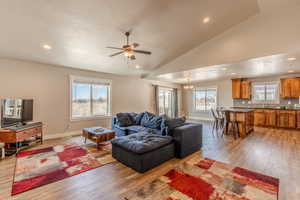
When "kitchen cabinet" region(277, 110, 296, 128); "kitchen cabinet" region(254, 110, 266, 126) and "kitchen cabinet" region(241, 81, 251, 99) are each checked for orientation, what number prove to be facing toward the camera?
3

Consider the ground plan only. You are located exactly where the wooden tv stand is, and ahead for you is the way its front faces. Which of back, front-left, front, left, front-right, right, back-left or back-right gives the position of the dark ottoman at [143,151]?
front

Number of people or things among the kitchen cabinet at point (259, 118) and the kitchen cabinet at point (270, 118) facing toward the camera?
2

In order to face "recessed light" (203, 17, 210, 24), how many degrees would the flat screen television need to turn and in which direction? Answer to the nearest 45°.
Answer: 0° — it already faces it

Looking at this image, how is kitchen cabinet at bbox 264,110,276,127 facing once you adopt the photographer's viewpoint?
facing the viewer

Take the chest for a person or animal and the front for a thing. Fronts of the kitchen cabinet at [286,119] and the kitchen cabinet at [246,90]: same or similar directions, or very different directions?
same or similar directions

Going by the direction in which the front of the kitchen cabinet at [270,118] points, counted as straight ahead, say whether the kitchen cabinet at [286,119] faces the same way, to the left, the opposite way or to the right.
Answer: the same way

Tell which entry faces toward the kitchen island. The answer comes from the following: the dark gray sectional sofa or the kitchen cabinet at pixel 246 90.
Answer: the kitchen cabinet

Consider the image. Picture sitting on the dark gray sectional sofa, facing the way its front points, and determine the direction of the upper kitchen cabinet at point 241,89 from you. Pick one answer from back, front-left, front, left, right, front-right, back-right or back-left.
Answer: back

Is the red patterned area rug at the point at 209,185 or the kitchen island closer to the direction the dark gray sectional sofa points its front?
the red patterned area rug

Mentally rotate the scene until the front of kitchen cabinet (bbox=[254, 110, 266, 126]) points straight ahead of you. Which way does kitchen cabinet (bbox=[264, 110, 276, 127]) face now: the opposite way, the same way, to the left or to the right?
the same way

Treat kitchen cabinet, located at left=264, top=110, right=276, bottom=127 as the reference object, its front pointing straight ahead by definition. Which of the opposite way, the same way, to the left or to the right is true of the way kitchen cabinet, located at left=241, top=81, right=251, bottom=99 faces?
the same way

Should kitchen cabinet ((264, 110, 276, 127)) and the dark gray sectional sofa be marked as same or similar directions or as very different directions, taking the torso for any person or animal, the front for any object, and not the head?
same or similar directions

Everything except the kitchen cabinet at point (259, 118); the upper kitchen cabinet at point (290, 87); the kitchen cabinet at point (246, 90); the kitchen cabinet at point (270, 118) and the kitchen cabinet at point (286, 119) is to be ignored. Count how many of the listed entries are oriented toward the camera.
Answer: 5

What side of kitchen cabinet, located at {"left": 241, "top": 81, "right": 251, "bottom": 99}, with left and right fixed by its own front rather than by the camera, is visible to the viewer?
front

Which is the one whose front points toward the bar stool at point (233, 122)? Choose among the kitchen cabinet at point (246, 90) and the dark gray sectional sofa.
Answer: the kitchen cabinet

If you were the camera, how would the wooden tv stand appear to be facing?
facing the viewer and to the right of the viewer

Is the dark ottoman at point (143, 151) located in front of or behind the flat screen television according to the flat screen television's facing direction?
in front

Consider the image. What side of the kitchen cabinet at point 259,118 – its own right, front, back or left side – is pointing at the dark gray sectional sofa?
front
